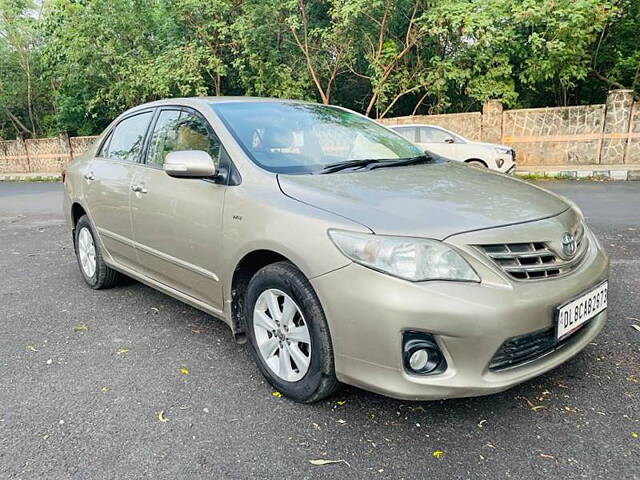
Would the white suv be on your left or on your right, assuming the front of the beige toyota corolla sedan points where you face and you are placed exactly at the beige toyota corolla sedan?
on your left

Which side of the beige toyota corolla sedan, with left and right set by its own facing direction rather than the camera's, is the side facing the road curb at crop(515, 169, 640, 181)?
left

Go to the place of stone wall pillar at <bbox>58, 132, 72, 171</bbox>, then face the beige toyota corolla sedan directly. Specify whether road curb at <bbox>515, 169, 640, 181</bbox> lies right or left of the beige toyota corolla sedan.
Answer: left

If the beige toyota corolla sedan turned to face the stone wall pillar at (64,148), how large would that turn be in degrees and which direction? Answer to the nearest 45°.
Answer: approximately 180°

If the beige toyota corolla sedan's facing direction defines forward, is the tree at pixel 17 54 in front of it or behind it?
behind

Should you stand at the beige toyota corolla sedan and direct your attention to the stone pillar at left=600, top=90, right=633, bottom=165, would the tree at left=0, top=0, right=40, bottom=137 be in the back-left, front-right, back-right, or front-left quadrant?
front-left

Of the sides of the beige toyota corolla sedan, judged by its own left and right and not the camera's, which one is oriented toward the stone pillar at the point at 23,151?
back

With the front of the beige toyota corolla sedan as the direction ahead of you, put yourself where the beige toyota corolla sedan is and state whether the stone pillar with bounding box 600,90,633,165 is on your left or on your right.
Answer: on your left

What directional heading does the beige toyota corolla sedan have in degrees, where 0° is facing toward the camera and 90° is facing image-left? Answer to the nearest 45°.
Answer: approximately 315°
